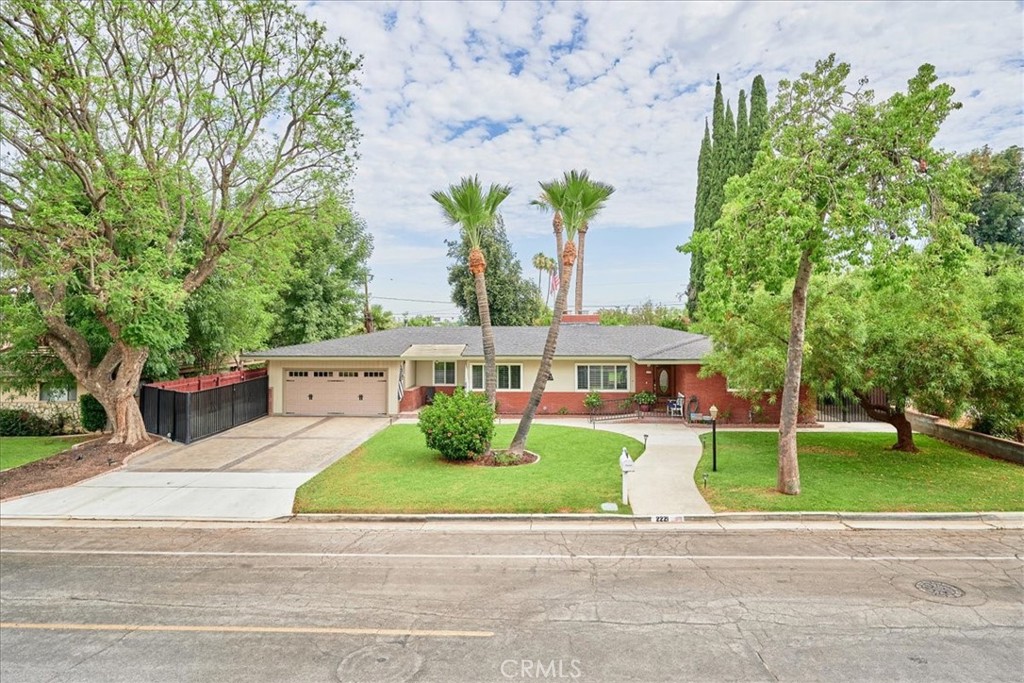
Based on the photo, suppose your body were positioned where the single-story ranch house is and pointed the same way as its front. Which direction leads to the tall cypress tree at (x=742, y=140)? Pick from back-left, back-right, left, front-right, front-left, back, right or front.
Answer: back-left

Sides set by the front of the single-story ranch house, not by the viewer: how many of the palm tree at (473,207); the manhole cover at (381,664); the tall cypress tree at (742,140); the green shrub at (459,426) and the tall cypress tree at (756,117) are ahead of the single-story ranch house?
3

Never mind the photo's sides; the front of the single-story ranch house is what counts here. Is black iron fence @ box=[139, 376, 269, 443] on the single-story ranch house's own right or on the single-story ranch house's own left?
on the single-story ranch house's own right

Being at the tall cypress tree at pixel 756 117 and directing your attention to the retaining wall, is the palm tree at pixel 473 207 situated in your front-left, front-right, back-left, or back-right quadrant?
front-right

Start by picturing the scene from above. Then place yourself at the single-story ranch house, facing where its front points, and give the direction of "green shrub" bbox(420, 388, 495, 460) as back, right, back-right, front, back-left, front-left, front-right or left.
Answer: front

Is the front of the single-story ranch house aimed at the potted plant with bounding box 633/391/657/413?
no

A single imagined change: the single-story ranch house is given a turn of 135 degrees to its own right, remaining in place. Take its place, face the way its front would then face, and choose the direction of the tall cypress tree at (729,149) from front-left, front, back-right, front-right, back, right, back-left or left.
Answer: right

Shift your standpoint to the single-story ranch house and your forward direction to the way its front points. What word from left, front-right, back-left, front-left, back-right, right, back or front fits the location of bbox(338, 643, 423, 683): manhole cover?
front

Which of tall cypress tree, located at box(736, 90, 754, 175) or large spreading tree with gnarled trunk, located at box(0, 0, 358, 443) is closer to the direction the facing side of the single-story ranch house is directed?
the large spreading tree with gnarled trunk

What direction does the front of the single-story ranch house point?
toward the camera

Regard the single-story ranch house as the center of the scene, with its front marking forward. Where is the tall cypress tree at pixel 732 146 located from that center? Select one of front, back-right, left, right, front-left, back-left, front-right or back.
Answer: back-left

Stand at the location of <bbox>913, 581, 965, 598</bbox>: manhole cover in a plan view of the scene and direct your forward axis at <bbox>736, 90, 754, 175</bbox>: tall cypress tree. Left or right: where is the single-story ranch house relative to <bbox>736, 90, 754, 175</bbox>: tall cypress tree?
left

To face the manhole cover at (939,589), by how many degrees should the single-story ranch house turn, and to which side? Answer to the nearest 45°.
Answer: approximately 45° to its left

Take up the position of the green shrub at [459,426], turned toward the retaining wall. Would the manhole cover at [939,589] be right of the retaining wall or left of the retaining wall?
right

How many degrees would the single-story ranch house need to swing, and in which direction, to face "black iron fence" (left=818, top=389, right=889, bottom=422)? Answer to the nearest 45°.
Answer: approximately 90° to its left

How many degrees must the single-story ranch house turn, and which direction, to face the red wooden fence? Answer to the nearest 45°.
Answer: approximately 90° to its right

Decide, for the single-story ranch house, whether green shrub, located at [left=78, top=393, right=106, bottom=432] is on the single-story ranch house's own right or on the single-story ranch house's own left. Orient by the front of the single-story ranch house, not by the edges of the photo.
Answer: on the single-story ranch house's own right

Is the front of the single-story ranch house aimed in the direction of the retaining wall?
no

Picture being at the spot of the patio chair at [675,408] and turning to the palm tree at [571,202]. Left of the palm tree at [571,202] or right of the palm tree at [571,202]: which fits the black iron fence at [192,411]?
right

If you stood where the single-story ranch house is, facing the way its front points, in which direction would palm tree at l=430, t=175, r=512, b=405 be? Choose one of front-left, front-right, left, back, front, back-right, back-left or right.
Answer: front
